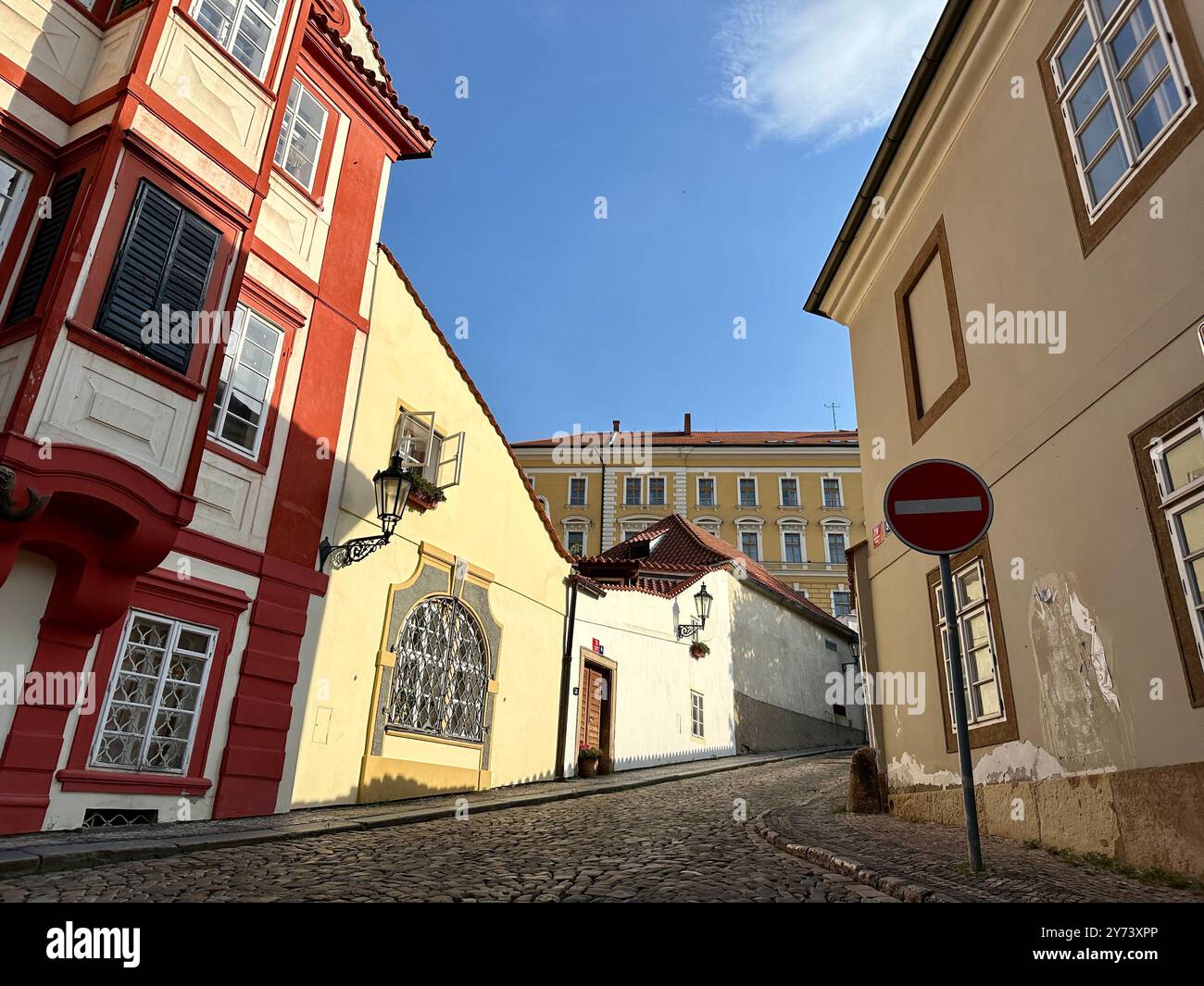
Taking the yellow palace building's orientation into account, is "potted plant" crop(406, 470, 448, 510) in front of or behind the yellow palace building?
in front

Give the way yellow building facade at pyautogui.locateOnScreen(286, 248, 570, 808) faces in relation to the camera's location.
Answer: facing the viewer and to the right of the viewer

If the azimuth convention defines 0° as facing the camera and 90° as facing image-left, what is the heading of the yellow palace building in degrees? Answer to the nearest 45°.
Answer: approximately 0°

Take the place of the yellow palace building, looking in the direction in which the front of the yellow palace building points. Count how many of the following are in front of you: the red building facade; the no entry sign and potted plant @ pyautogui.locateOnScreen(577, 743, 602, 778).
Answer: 3

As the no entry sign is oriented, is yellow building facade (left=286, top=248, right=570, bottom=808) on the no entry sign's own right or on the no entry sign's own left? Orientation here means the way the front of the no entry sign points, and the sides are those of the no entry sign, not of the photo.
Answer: on the no entry sign's own right

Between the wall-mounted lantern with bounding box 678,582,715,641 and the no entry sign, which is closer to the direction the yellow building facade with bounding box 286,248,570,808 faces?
the no entry sign

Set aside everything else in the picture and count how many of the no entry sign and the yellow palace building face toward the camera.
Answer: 2

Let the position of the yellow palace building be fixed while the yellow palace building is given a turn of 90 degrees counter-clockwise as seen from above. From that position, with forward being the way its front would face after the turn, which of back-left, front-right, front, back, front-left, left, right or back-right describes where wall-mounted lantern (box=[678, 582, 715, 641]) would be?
right

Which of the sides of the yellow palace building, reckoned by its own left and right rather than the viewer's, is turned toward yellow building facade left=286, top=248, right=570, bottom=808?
front

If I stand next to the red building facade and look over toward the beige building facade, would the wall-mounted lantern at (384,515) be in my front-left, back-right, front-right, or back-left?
front-left

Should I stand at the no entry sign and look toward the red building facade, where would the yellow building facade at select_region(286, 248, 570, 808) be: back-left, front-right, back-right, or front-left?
front-right

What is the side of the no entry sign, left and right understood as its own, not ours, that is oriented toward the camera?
front

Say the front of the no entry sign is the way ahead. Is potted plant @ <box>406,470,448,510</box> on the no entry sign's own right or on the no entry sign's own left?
on the no entry sign's own right

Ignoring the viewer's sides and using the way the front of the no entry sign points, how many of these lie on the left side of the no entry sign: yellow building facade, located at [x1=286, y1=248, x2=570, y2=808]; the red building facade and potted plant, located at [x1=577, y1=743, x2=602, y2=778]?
0

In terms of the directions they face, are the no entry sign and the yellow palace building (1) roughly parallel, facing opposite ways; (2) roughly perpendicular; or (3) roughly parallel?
roughly parallel

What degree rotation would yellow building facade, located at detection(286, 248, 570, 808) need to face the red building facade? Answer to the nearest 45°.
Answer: approximately 90° to its right
